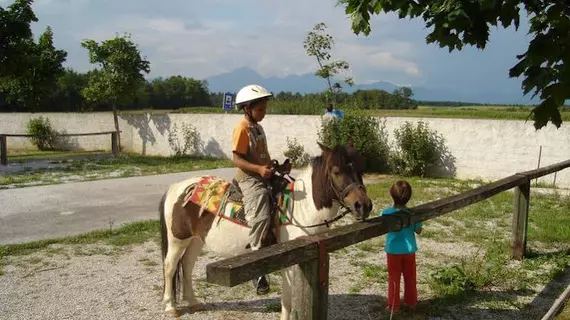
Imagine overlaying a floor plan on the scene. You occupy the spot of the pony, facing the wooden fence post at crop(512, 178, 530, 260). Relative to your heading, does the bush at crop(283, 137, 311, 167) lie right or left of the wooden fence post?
left

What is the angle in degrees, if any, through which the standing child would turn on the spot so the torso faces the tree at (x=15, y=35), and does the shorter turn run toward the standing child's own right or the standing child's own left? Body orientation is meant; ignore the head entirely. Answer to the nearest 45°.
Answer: approximately 45° to the standing child's own left

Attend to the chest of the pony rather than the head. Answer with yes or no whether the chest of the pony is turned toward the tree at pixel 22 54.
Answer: no

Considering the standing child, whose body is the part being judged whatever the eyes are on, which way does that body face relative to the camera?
away from the camera

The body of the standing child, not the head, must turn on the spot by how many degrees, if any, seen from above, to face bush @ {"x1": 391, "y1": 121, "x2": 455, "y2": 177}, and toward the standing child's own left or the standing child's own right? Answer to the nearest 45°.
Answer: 0° — they already face it

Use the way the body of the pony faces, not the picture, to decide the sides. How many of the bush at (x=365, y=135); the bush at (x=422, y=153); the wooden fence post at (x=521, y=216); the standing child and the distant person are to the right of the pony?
0

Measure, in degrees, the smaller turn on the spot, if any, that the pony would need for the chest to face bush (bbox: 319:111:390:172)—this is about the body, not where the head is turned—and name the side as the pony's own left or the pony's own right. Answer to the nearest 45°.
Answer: approximately 135° to the pony's own left

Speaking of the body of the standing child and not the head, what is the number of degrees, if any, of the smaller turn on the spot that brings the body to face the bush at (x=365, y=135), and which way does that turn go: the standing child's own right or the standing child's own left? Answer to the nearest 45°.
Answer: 0° — they already face it

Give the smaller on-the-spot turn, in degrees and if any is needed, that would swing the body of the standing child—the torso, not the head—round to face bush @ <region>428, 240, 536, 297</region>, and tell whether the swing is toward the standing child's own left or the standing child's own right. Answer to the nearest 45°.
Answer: approximately 45° to the standing child's own right

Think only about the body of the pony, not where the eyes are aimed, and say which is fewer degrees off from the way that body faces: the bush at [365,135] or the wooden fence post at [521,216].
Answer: the wooden fence post

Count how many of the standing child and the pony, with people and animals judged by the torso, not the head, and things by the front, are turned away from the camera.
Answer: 1

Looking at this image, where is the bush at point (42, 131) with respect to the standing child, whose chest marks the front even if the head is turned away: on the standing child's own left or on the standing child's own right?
on the standing child's own left

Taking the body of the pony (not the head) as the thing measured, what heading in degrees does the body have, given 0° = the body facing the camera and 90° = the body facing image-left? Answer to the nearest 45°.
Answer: approximately 315°

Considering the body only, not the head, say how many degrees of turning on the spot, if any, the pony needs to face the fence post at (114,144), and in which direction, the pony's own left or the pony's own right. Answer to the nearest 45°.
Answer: approximately 135° to the pony's own left

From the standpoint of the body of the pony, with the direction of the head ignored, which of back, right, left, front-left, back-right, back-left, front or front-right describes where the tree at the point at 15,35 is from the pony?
back

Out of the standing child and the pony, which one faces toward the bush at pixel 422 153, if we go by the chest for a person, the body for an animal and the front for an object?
the standing child

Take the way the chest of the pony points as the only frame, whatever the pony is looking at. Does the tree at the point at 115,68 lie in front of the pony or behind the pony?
behind

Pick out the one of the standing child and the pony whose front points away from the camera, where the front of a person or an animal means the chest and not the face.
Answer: the standing child
